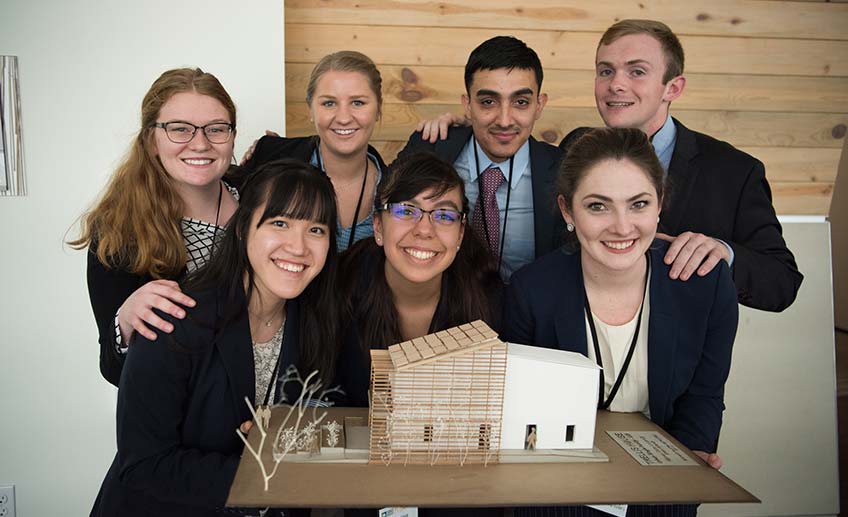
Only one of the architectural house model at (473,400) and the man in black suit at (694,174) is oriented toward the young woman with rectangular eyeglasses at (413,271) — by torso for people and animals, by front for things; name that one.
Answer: the man in black suit

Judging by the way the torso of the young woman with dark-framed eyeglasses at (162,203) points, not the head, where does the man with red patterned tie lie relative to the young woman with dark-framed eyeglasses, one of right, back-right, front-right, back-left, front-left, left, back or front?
front-left

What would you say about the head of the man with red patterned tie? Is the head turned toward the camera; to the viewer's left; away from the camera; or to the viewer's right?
toward the camera

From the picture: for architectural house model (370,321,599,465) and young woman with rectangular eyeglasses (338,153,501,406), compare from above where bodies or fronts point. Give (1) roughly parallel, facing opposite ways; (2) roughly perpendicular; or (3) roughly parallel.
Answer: roughly parallel

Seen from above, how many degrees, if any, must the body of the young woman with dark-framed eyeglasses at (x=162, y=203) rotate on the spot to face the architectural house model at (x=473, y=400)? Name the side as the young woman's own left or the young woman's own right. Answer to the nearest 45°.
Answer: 0° — they already face it

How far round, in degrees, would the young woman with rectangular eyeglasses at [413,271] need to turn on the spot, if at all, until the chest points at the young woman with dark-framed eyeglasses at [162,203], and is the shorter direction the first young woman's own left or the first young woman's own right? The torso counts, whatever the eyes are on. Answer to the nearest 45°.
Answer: approximately 90° to the first young woman's own right

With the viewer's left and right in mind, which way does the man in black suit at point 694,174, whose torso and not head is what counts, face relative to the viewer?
facing the viewer and to the left of the viewer

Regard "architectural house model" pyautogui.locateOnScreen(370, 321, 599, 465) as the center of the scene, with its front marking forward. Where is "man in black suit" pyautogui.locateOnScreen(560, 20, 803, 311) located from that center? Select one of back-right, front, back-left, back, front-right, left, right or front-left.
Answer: back-left

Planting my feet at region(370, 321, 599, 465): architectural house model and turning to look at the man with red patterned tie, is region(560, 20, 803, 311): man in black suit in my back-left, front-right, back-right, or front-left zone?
front-right

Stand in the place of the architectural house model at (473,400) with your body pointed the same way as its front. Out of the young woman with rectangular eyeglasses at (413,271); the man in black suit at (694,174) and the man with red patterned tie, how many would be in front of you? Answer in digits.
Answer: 0

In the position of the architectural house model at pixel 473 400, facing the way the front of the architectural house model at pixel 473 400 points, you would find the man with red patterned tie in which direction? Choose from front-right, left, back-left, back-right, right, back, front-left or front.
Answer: back

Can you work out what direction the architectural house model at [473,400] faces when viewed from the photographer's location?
facing the viewer

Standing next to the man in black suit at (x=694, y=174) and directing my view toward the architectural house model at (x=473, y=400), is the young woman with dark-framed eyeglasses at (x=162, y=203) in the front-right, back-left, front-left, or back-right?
front-right

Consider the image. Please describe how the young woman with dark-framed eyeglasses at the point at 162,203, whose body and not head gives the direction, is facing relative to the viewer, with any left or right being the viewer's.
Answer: facing the viewer and to the right of the viewer

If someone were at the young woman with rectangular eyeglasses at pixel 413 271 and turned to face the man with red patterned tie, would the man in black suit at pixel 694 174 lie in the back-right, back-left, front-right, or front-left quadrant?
front-right

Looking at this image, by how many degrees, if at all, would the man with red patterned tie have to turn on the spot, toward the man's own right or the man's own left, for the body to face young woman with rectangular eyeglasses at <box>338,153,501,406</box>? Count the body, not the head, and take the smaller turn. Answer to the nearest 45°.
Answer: approximately 45° to the man's own right

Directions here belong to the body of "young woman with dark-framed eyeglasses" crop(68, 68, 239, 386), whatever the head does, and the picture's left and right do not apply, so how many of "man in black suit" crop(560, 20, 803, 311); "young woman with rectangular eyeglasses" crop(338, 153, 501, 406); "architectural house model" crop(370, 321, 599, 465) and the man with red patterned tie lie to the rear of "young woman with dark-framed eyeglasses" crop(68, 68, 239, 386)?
0

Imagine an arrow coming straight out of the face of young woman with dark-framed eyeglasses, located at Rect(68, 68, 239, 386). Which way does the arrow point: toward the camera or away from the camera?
toward the camera

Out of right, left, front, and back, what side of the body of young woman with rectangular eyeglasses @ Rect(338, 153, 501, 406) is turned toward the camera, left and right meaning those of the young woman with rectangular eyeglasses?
front

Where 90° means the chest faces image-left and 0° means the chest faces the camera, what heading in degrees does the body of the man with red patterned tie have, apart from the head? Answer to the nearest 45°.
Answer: approximately 0°

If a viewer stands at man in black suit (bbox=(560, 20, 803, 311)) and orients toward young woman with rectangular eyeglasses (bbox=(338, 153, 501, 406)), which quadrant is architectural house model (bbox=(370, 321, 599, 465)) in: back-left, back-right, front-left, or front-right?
front-left
